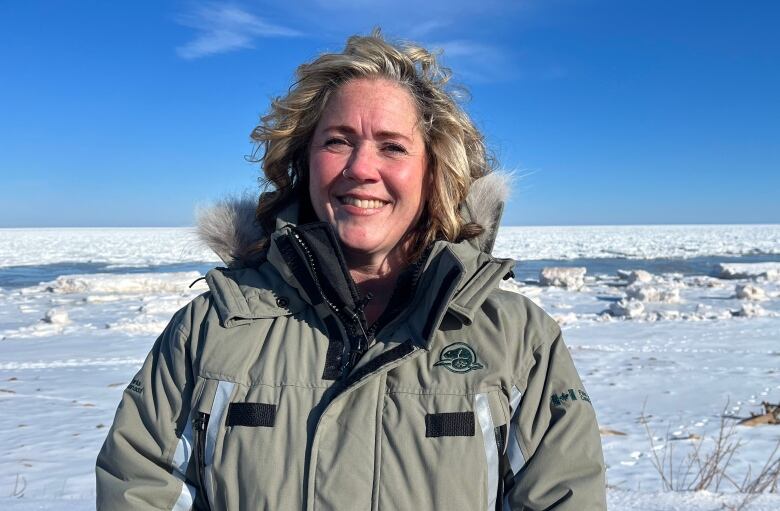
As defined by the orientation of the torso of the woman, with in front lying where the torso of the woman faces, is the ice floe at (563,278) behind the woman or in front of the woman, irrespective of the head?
behind

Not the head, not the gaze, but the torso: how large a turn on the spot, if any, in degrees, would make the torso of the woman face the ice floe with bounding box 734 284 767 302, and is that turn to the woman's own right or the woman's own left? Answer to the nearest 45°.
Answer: approximately 135° to the woman's own left

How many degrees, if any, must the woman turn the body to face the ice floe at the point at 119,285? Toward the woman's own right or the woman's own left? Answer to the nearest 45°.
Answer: approximately 180°

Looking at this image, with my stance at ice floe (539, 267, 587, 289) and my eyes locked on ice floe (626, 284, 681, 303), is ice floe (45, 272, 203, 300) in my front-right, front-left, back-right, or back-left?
back-right

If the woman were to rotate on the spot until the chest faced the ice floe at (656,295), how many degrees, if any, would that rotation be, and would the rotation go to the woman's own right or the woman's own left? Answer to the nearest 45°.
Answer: approximately 135° to the woman's own left

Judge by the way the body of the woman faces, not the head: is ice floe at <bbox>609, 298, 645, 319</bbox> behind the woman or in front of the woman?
behind

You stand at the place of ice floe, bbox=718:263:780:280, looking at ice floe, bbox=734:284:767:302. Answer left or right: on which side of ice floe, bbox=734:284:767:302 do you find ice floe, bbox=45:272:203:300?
right

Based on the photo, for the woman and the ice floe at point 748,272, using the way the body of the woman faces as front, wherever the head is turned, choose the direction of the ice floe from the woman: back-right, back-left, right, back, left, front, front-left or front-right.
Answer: back-left

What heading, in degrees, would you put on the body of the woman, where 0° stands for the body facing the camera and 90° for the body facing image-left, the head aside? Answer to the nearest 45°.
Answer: approximately 0°
